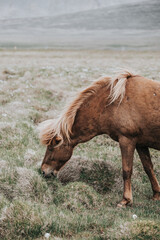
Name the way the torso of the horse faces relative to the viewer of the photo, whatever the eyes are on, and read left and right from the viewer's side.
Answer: facing to the left of the viewer
